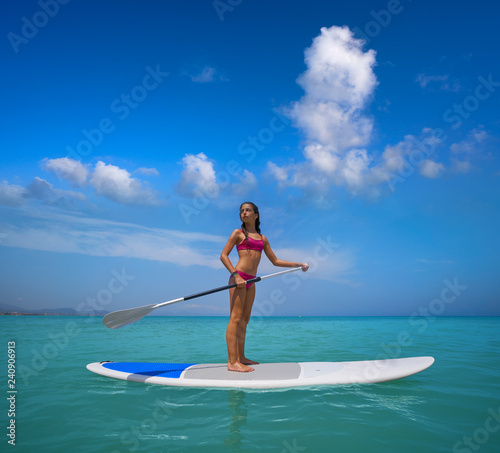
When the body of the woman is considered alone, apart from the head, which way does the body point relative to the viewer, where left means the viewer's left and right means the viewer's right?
facing the viewer and to the right of the viewer

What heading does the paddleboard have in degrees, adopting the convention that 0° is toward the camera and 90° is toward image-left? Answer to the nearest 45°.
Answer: approximately 270°
